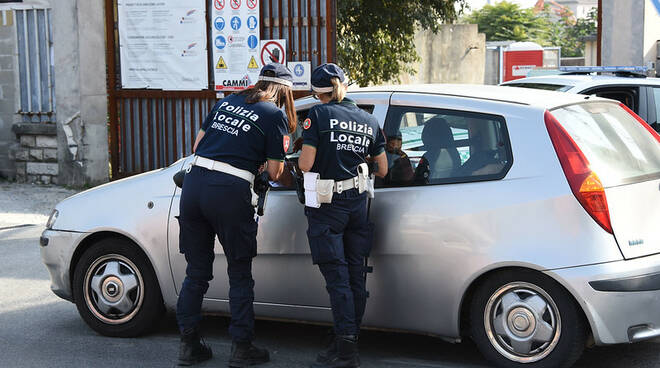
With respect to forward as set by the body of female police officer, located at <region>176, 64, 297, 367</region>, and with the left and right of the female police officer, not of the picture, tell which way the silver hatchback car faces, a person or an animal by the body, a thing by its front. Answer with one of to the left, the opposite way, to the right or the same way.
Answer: to the left

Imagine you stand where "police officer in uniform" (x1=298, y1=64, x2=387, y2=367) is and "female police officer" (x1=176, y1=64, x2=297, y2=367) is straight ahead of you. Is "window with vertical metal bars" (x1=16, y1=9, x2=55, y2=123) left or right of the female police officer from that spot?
right

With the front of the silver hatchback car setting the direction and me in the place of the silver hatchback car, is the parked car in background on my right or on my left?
on my right

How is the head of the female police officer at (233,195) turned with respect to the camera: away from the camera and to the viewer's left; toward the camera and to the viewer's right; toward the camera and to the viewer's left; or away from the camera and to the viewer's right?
away from the camera and to the viewer's right

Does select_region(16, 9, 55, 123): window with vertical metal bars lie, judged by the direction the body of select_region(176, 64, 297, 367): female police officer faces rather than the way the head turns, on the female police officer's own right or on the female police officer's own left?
on the female police officer's own left

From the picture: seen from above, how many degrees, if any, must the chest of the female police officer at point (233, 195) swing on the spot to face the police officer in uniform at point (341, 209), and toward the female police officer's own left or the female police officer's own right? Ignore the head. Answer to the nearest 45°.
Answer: approximately 45° to the female police officer's own right

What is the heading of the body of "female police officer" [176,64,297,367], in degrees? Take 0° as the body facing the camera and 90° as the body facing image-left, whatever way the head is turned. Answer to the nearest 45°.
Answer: approximately 225°

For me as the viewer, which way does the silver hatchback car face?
facing away from the viewer and to the left of the viewer

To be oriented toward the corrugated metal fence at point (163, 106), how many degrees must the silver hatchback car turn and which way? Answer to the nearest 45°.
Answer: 0° — it already faces it

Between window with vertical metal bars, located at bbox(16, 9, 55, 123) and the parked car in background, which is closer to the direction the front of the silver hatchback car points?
the window with vertical metal bars
